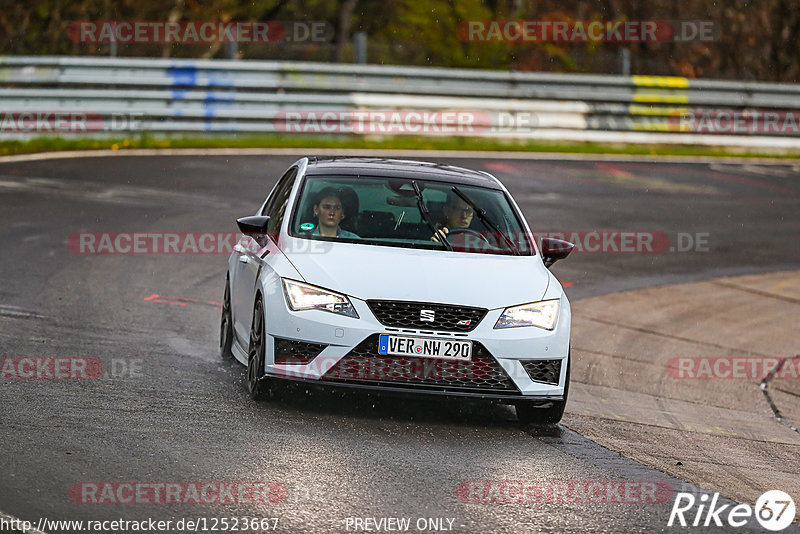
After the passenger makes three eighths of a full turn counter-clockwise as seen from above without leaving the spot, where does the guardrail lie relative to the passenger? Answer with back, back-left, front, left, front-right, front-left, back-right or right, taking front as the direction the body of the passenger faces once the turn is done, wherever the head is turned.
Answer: front-left

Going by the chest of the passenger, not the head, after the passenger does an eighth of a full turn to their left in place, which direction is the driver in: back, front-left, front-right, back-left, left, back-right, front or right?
front-left

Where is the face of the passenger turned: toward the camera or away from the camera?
toward the camera

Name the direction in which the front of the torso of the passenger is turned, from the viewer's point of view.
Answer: toward the camera

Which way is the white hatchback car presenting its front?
toward the camera

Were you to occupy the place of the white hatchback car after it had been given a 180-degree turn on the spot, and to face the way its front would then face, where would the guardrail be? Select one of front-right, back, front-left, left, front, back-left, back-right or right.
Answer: front
